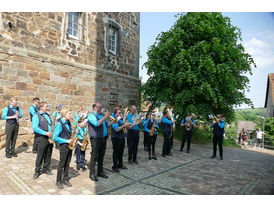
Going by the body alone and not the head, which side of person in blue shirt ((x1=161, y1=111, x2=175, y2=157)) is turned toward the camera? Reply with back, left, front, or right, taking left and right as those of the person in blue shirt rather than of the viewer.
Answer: right

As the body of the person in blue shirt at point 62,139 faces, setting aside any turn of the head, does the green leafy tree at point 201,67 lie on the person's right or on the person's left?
on the person's left

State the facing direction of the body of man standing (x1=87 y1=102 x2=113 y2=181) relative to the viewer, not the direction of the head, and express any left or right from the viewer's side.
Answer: facing the viewer and to the right of the viewer

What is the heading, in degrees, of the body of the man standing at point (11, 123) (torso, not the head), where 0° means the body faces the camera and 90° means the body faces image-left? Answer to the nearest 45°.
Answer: approximately 315°

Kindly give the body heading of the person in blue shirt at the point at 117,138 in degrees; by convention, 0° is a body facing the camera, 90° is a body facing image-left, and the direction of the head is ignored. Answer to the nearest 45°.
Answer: approximately 315°

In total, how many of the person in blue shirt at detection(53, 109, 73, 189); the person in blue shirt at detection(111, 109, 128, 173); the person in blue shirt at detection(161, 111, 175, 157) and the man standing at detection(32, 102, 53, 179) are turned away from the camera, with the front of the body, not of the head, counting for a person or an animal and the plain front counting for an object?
0

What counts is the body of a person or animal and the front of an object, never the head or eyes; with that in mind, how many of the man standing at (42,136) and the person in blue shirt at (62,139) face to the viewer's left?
0

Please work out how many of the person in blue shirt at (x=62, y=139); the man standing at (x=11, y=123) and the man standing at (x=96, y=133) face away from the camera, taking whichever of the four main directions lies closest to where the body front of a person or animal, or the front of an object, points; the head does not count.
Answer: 0

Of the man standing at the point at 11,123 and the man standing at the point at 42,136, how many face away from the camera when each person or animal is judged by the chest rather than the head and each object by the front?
0

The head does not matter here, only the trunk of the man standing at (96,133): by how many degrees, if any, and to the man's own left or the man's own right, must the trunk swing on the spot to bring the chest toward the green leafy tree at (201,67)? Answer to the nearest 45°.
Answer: approximately 90° to the man's own left
